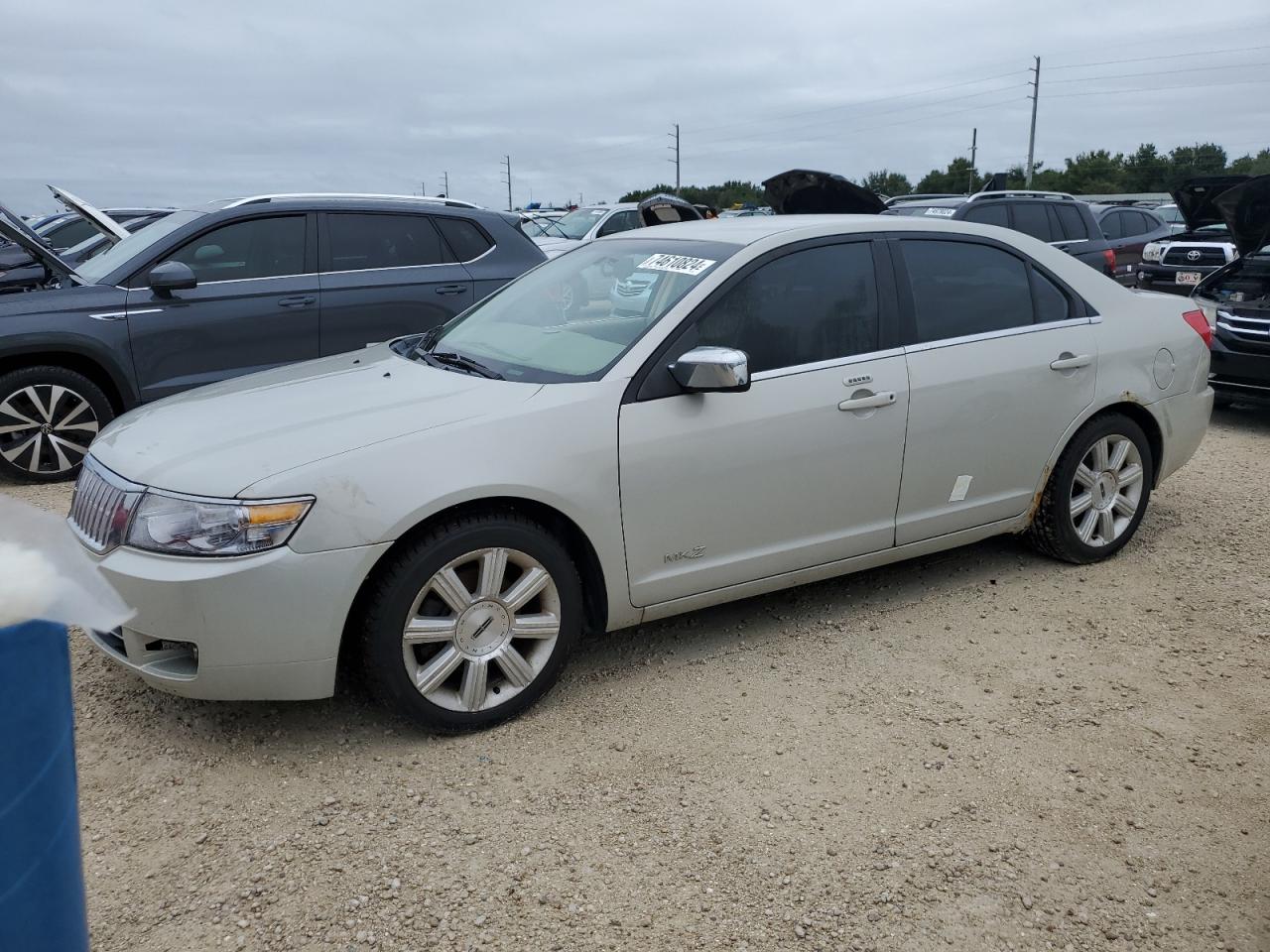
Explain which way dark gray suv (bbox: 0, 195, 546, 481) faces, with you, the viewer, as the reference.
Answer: facing to the left of the viewer

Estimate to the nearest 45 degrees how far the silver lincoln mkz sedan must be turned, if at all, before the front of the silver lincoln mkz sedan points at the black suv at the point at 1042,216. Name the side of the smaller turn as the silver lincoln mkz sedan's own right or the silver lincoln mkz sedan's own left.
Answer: approximately 180°

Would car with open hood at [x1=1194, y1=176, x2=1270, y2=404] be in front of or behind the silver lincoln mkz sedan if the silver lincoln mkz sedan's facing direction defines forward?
behind

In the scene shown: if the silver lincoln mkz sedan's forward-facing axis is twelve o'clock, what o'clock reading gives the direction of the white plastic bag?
The white plastic bag is roughly at 11 o'clock from the silver lincoln mkz sedan.

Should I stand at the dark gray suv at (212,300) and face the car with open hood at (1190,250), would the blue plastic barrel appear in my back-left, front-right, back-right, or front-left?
back-right

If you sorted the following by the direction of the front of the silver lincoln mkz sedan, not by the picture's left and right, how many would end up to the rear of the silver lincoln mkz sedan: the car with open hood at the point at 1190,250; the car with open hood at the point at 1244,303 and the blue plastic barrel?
2

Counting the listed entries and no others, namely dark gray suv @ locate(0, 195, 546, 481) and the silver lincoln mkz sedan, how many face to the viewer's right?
0

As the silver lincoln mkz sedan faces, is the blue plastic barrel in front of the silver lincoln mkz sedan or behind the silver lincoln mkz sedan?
in front

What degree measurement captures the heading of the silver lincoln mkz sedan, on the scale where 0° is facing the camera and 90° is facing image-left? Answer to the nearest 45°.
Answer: approximately 45°

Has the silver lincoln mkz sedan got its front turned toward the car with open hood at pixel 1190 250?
no

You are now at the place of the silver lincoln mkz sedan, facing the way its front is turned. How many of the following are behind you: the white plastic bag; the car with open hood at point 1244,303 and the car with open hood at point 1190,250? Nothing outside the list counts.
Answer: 2

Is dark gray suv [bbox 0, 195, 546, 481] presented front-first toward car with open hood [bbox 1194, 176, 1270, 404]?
no

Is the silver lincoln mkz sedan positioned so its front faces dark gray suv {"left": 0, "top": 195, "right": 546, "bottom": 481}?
no

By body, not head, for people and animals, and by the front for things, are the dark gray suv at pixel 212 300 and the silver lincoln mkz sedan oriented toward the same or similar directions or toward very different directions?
same or similar directions
